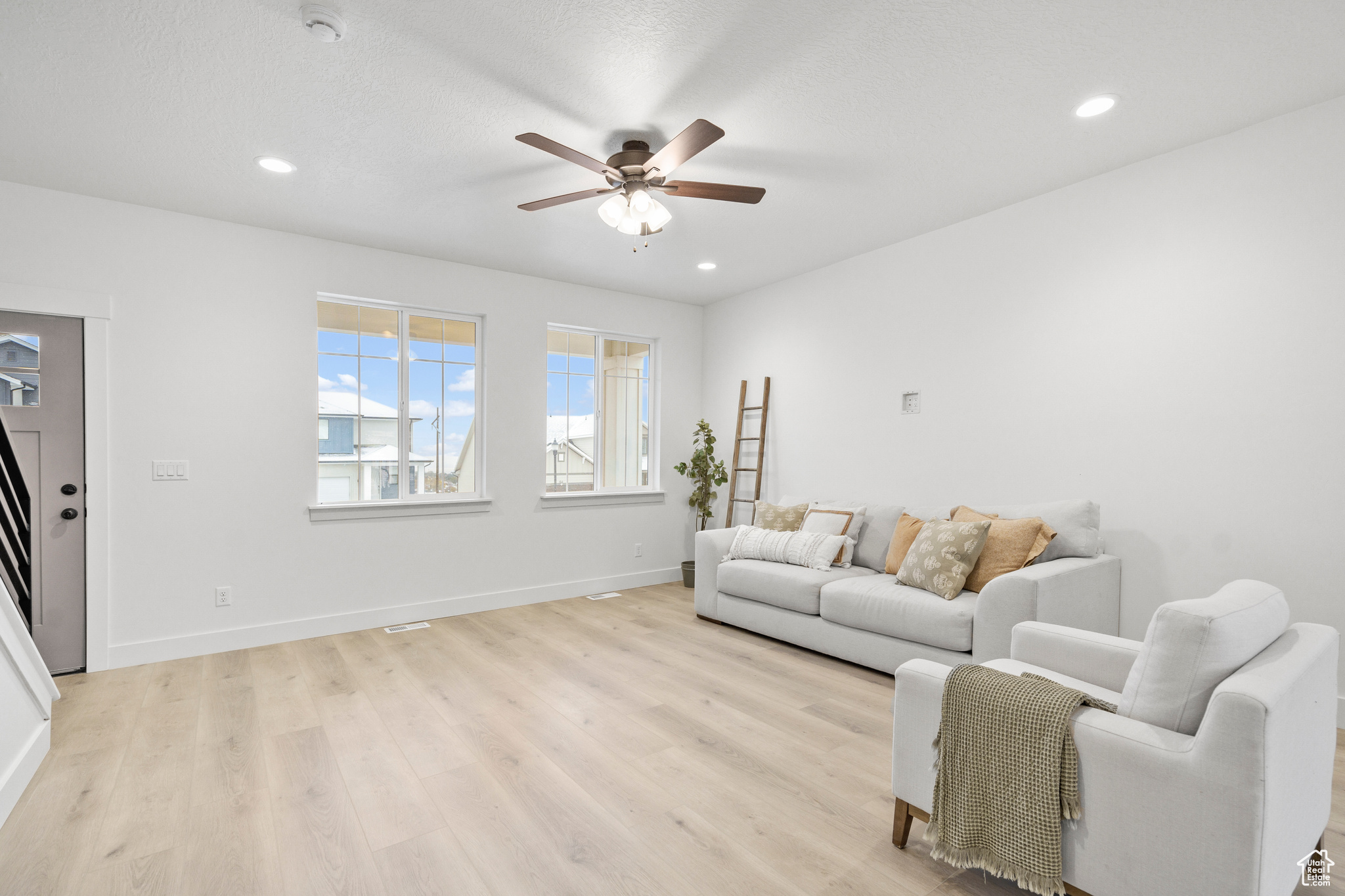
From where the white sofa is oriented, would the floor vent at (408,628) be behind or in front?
in front

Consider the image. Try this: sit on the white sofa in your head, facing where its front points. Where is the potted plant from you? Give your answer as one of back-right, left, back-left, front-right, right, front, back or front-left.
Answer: right

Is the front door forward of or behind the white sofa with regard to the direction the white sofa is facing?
forward

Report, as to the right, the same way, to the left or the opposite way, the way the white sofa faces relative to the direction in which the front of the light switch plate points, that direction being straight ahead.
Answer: to the right

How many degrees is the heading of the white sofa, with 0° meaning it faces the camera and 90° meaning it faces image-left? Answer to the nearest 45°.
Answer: approximately 45°

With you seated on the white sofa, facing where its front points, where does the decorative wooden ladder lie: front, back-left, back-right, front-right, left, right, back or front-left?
right

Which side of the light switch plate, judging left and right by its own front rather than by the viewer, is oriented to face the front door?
right

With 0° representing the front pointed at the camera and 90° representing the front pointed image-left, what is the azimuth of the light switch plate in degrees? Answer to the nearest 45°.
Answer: approximately 0°

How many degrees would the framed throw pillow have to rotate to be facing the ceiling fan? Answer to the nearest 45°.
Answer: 0° — it already faces it

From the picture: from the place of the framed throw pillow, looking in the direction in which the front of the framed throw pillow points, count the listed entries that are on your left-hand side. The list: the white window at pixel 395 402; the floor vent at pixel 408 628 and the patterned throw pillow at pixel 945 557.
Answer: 1

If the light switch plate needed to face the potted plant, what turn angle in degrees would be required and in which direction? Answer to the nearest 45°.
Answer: approximately 90° to its left

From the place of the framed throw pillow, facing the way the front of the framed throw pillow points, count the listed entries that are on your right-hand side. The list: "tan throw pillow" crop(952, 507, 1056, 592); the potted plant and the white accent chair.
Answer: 1

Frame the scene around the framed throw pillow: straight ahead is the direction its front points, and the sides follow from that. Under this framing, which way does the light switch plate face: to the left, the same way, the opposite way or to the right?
to the left

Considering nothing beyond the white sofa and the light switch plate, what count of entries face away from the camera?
0

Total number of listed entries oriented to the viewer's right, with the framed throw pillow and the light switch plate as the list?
0
